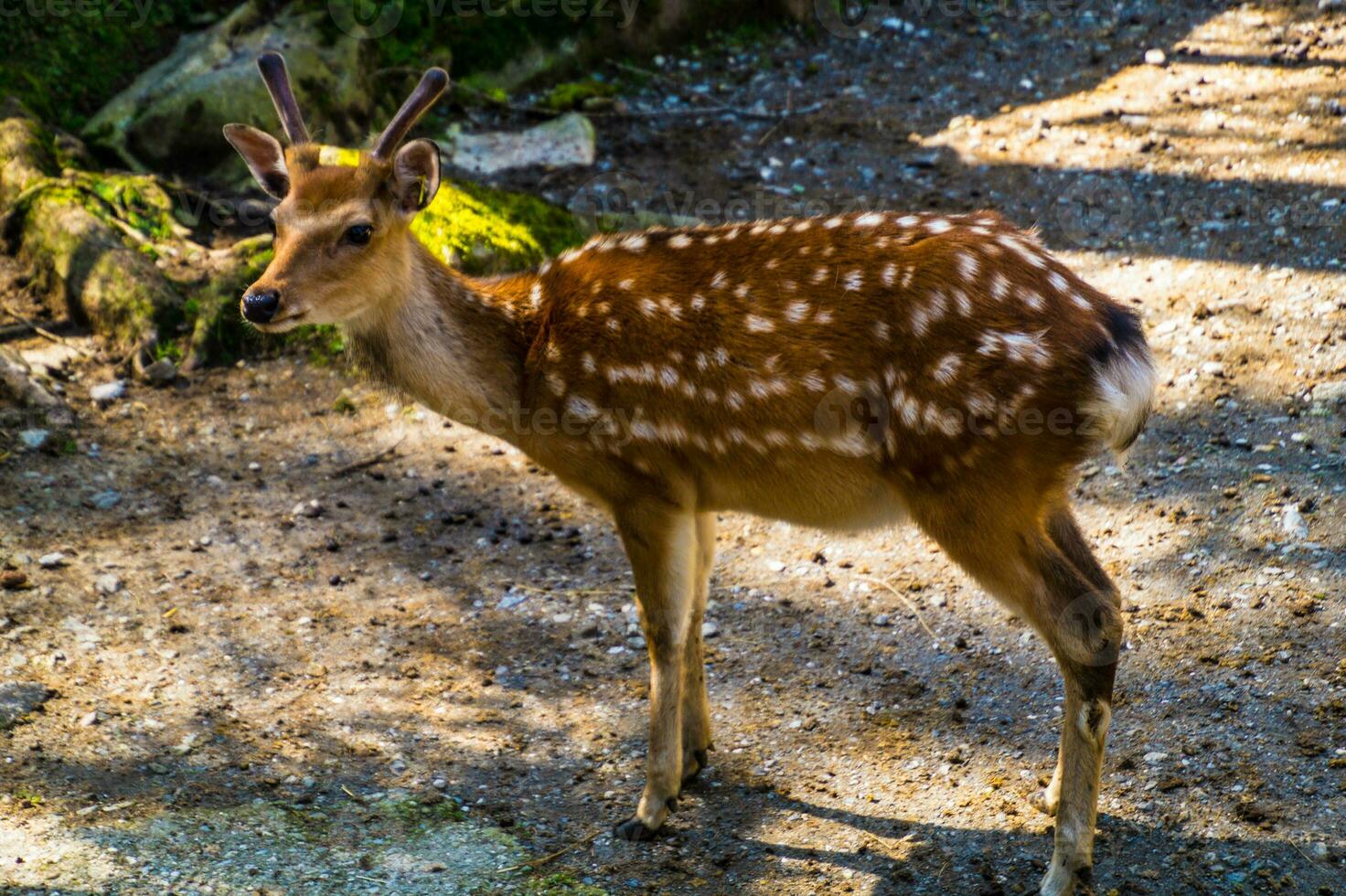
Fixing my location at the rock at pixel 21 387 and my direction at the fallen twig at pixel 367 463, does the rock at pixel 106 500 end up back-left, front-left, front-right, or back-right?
front-right

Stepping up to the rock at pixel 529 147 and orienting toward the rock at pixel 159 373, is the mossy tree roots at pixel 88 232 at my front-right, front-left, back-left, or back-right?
front-right

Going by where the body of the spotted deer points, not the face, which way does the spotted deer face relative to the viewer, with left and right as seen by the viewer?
facing to the left of the viewer

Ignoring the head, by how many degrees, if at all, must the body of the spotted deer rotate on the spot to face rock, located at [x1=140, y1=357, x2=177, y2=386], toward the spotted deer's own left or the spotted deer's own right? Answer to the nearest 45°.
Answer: approximately 45° to the spotted deer's own right

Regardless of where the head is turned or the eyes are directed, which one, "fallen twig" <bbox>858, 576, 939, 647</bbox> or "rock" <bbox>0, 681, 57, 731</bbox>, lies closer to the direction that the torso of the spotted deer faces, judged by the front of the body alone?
the rock

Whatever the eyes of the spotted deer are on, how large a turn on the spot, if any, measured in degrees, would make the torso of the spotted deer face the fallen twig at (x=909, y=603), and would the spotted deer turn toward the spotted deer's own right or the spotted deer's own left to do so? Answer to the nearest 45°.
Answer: approximately 135° to the spotted deer's own right

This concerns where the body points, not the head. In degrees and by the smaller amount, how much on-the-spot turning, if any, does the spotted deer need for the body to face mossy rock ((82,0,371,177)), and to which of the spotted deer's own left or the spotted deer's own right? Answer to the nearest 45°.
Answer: approximately 45° to the spotted deer's own right

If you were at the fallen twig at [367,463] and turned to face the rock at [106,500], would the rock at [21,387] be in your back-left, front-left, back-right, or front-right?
front-right

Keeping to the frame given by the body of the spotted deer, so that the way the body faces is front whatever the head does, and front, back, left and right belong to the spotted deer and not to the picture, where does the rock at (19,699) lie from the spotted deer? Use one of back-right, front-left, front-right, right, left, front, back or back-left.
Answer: front

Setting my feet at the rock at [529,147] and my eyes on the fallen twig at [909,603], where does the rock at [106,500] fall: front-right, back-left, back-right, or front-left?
front-right
